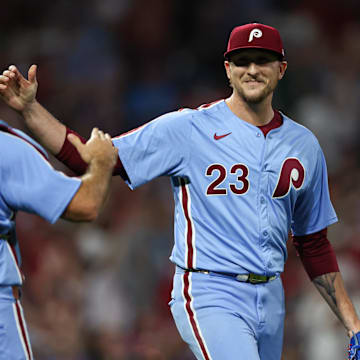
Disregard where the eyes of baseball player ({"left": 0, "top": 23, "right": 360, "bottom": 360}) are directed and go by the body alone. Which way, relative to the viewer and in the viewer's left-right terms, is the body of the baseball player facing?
facing the viewer and to the right of the viewer

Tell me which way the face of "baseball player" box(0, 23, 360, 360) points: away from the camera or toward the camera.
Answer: toward the camera

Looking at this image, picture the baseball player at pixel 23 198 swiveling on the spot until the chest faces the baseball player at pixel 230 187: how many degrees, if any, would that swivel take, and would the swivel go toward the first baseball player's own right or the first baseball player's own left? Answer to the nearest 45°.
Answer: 0° — they already face them

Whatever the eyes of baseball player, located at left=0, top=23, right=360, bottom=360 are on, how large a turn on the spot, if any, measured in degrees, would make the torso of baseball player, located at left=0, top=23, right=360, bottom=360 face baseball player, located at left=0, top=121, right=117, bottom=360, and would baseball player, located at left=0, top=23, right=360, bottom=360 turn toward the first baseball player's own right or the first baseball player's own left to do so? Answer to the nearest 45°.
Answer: approximately 90° to the first baseball player's own right

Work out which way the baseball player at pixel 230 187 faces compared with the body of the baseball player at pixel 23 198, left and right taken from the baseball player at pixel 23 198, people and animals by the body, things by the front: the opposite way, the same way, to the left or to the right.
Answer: to the right

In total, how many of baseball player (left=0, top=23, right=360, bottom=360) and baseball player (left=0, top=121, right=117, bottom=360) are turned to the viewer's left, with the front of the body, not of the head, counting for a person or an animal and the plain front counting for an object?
0
